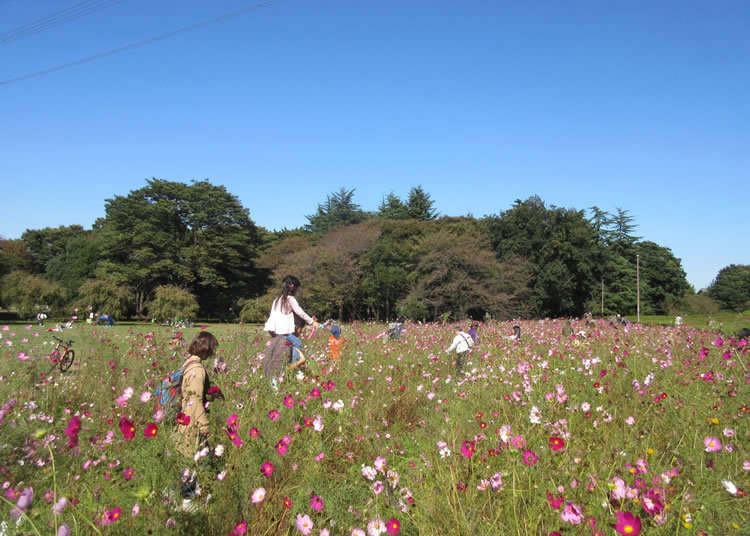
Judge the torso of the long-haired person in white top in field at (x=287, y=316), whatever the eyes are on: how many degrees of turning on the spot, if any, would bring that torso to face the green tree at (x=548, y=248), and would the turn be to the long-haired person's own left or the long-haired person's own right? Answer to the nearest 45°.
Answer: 0° — they already face it

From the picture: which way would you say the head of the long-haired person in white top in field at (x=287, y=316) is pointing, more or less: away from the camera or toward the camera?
away from the camera

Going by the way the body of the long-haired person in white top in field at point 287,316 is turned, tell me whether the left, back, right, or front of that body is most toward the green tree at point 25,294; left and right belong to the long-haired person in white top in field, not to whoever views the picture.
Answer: left

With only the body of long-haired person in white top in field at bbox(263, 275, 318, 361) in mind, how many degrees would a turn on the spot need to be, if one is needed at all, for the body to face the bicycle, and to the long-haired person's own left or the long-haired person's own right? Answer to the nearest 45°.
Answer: approximately 135° to the long-haired person's own left

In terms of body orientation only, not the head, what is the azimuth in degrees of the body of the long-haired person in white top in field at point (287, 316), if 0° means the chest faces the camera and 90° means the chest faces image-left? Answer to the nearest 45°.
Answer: approximately 225°

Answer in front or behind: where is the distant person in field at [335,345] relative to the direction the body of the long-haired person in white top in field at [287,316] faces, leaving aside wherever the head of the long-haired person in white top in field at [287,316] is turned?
in front

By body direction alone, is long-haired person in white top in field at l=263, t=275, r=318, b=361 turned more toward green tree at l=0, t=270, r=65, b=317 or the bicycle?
the green tree

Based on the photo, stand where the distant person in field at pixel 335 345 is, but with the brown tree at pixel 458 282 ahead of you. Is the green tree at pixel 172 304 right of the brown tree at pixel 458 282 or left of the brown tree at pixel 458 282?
left
